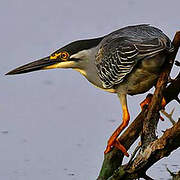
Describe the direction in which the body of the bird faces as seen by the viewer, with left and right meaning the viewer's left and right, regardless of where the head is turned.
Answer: facing to the left of the viewer
